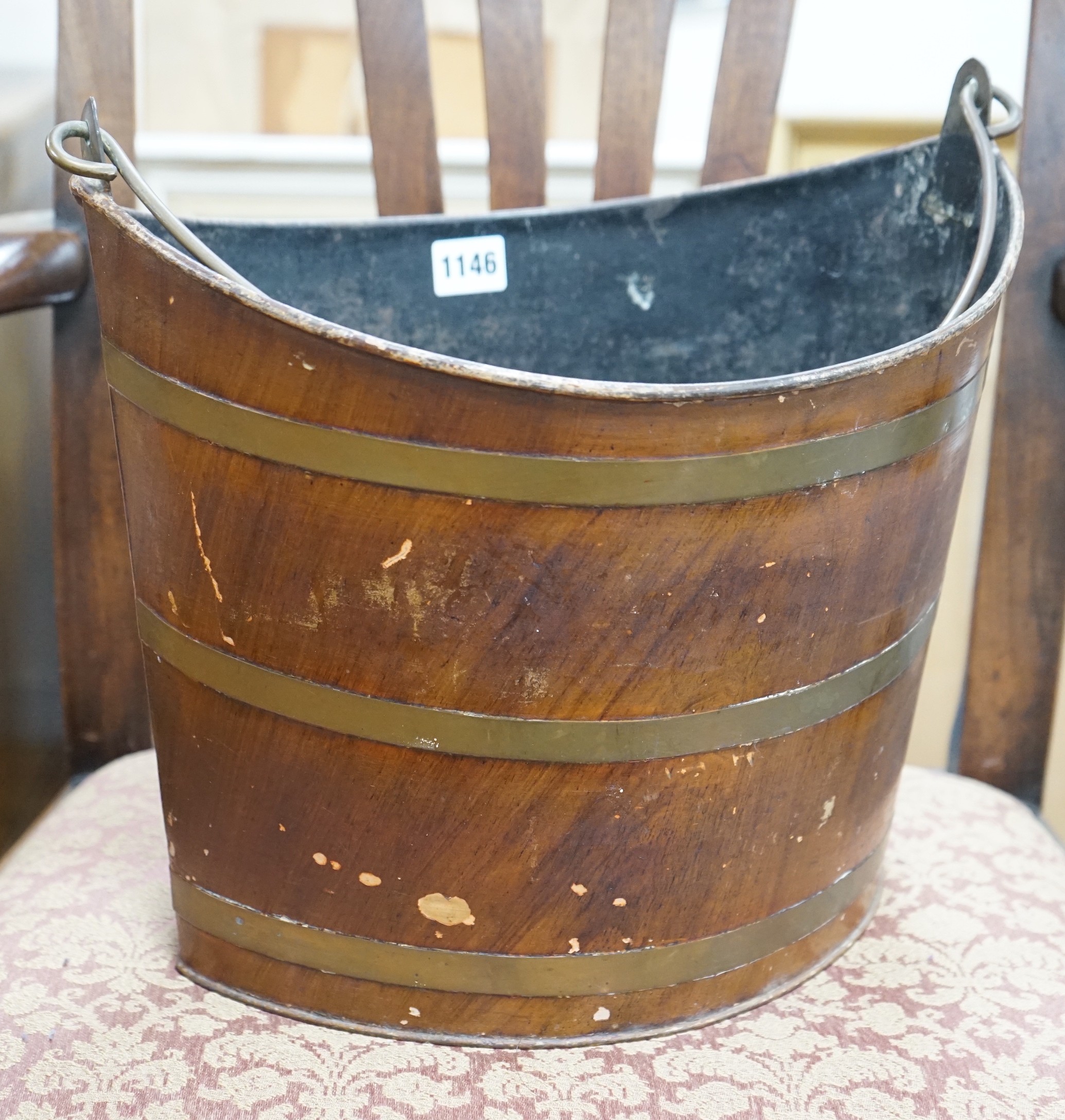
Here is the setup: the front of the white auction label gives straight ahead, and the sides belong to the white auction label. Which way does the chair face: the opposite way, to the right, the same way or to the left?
the same way

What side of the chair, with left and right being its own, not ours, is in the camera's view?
front

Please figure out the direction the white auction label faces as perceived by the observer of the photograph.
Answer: facing the viewer
